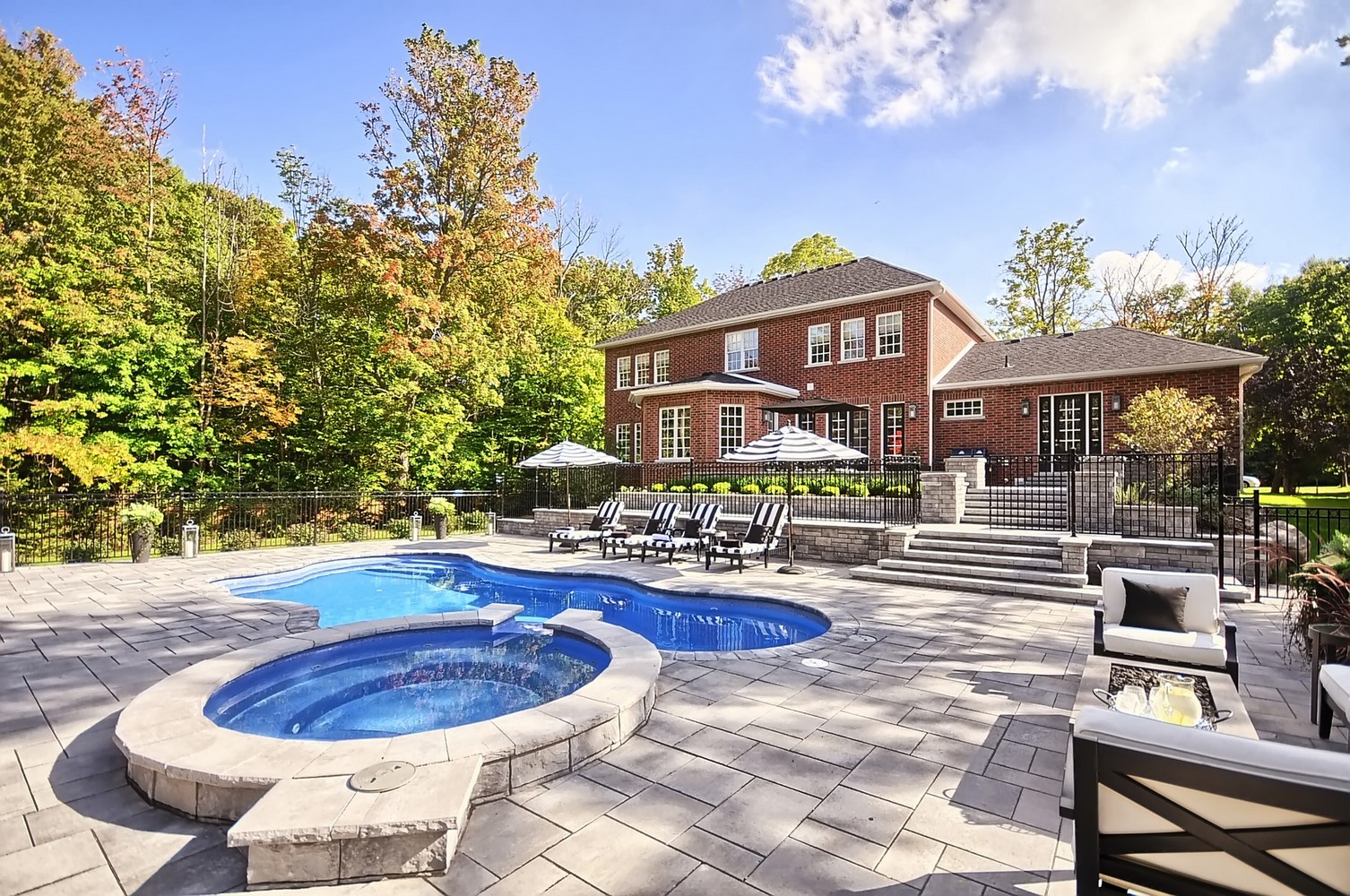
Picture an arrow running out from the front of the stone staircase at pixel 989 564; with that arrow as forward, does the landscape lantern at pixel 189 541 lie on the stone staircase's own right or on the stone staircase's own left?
on the stone staircase's own right

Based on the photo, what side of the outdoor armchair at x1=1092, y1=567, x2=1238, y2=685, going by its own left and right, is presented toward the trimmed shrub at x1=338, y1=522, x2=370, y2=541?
right

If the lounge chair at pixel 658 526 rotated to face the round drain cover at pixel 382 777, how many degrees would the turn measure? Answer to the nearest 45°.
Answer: approximately 45° to its left

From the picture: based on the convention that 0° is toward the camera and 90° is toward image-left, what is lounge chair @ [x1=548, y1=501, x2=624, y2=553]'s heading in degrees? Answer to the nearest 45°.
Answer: approximately 45°

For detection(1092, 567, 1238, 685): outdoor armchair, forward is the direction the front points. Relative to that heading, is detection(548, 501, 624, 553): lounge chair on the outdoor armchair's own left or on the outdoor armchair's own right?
on the outdoor armchair's own right

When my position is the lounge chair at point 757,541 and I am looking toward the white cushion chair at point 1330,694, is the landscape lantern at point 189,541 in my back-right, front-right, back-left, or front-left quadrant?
back-right

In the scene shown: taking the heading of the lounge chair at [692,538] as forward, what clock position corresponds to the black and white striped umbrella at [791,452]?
The black and white striped umbrella is roughly at 9 o'clock from the lounge chair.

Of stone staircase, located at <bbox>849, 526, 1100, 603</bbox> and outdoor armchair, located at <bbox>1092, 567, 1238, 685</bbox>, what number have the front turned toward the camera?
2

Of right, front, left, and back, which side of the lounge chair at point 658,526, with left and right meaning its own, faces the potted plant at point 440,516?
right

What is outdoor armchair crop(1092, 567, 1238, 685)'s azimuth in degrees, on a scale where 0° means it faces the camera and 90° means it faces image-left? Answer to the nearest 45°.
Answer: approximately 0°

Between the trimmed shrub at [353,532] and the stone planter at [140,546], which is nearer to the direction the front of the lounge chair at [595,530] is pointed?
the stone planter

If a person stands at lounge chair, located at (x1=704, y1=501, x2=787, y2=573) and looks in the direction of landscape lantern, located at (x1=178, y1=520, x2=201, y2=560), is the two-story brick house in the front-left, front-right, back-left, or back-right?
back-right

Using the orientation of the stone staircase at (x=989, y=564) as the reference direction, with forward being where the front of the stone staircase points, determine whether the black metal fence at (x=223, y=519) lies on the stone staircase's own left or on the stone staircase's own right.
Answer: on the stone staircase's own right

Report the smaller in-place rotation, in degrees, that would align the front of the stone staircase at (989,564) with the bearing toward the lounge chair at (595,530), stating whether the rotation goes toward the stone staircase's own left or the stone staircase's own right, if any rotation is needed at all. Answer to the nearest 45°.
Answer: approximately 90° to the stone staircase's own right

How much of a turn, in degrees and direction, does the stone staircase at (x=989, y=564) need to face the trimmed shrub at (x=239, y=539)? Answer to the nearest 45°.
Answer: approximately 90° to its right
